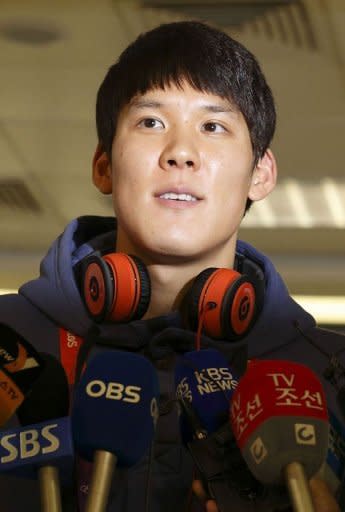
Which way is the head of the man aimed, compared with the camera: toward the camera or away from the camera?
toward the camera

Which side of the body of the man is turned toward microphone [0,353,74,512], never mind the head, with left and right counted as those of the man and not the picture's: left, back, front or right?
front

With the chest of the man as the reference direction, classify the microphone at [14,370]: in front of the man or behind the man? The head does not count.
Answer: in front

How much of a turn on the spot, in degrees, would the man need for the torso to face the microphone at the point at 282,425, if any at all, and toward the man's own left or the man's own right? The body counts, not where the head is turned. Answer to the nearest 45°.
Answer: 0° — they already face it

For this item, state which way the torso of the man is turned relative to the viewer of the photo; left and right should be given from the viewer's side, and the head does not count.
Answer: facing the viewer
